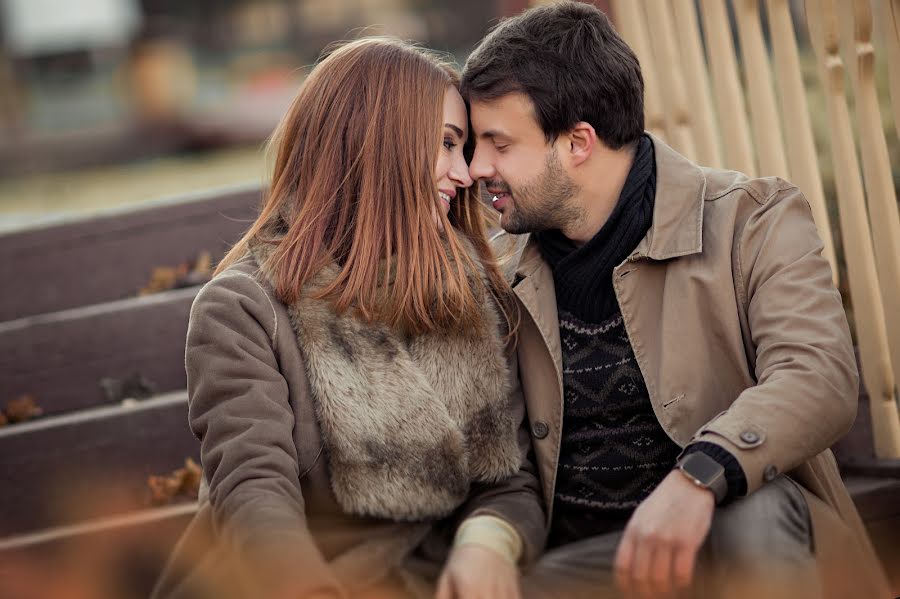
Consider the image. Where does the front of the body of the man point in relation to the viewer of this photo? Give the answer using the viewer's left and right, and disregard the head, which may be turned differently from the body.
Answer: facing the viewer and to the left of the viewer

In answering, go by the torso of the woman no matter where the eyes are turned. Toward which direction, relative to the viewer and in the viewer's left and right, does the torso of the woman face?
facing the viewer and to the right of the viewer

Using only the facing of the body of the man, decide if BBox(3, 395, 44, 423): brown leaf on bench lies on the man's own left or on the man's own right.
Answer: on the man's own right

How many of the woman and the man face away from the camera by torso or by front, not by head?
0

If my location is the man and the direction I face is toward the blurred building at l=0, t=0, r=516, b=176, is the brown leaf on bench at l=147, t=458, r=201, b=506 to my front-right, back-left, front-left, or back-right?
front-left

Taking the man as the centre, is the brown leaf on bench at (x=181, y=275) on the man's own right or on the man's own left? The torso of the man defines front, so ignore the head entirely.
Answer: on the man's own right

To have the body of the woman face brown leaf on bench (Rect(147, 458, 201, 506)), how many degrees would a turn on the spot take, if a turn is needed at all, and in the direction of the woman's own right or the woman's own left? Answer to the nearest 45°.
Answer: approximately 180°

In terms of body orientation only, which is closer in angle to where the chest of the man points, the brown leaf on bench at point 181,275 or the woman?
the woman

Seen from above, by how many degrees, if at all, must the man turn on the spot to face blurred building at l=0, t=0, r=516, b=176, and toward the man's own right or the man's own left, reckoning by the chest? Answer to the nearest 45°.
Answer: approximately 90° to the man's own right

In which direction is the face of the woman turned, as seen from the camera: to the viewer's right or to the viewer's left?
to the viewer's right

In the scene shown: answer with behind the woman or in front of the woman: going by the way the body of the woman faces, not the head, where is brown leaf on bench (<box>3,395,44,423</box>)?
behind

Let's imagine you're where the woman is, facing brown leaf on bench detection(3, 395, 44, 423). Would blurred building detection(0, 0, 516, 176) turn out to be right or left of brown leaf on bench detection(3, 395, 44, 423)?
right

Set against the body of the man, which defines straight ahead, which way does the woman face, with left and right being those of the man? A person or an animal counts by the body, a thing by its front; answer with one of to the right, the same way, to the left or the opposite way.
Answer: to the left
